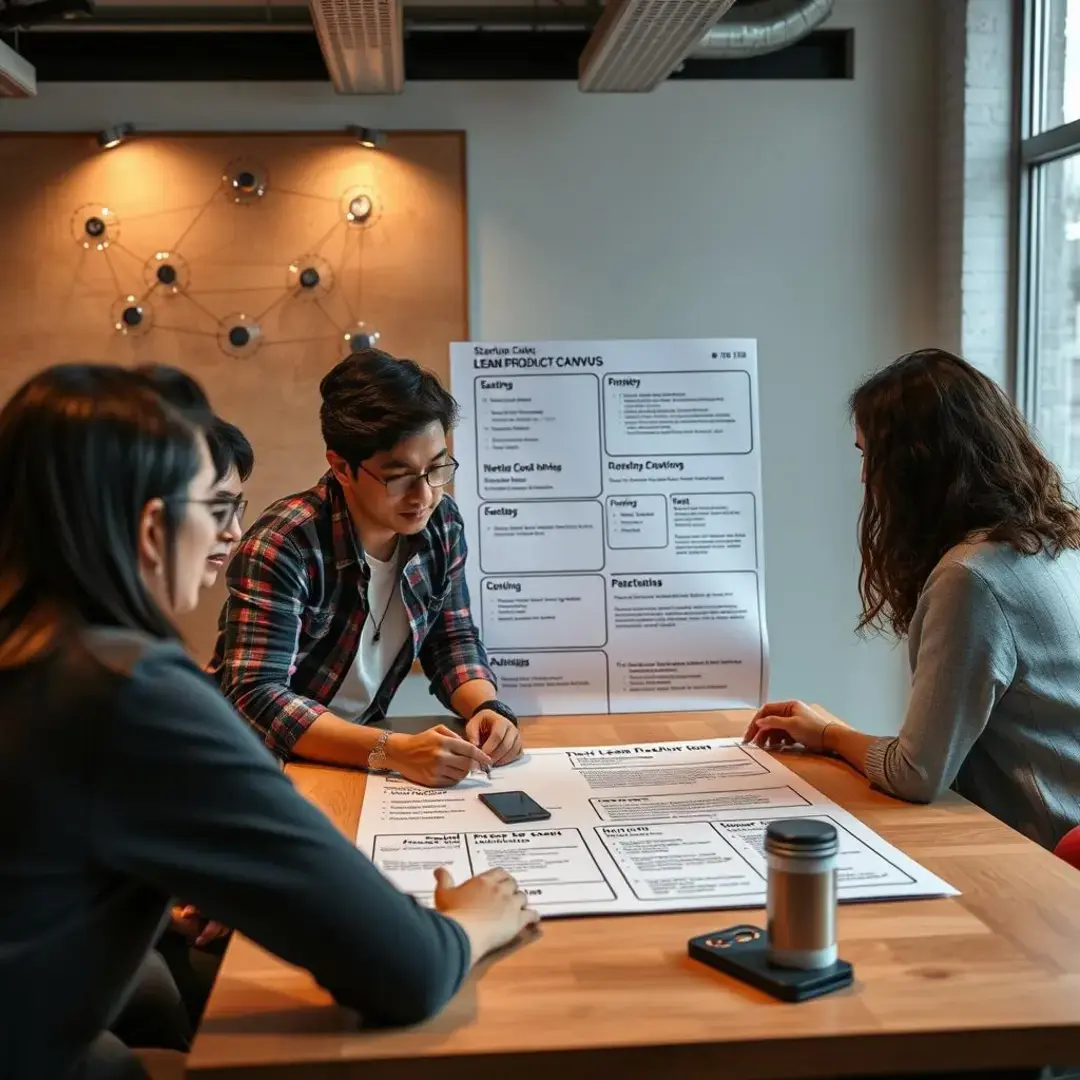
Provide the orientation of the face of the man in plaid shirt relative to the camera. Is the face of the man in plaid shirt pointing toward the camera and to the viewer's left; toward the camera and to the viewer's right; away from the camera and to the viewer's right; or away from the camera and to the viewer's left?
toward the camera and to the viewer's right

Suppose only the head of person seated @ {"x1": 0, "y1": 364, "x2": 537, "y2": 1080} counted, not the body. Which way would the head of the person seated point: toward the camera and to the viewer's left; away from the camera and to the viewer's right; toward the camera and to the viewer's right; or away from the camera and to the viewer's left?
away from the camera and to the viewer's right

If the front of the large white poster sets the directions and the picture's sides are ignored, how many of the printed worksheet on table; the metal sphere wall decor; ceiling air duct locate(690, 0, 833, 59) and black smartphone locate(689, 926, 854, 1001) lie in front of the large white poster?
2

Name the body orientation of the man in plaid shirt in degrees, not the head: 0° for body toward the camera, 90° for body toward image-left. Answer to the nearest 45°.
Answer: approximately 315°

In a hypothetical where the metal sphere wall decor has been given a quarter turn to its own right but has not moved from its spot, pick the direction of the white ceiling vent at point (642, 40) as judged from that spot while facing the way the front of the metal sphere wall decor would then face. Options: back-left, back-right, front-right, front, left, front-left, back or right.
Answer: back-left

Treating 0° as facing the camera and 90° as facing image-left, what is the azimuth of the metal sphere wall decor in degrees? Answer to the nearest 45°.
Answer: approximately 0°

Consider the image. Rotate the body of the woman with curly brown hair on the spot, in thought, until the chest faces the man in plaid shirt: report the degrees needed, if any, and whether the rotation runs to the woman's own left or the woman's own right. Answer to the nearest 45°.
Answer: approximately 45° to the woman's own left

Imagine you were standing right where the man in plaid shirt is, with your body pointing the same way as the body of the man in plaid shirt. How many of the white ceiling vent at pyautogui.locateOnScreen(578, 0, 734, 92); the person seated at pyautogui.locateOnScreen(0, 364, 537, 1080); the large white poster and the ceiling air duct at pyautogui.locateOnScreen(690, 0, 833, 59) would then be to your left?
3

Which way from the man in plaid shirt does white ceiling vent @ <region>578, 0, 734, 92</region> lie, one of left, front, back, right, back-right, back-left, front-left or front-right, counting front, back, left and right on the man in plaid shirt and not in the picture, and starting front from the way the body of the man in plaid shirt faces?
left

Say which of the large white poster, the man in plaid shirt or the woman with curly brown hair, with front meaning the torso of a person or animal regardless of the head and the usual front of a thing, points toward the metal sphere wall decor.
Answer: the woman with curly brown hair

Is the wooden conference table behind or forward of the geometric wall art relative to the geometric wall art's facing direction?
forward

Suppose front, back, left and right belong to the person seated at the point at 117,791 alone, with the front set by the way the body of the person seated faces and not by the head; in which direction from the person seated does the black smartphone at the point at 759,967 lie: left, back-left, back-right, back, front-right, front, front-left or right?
front-right

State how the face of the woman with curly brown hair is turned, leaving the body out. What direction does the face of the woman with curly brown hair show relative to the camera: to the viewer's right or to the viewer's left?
to the viewer's left

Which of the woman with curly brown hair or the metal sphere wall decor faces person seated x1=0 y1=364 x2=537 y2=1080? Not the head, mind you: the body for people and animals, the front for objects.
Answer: the metal sphere wall decor

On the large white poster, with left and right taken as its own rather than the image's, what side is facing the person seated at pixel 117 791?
front
